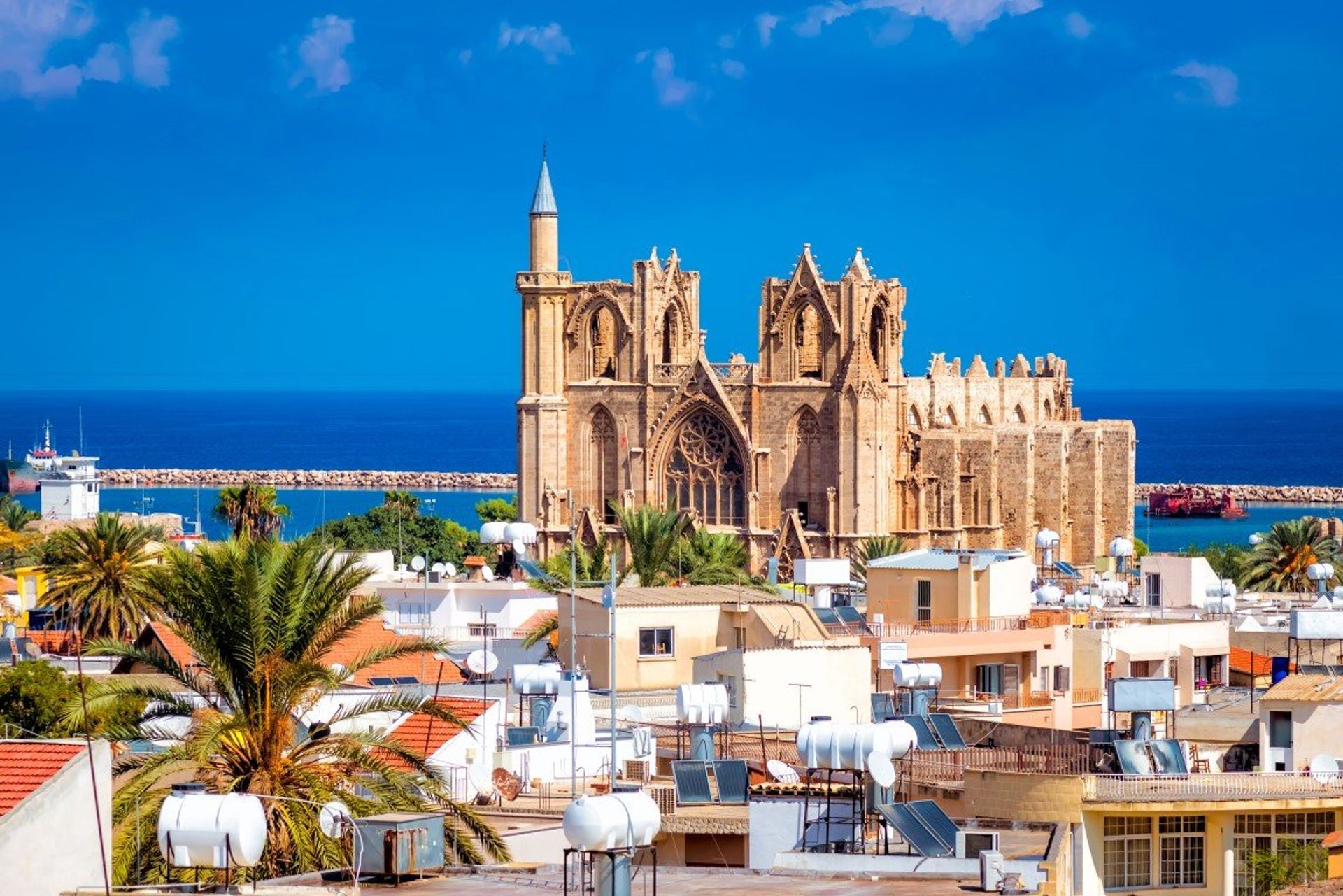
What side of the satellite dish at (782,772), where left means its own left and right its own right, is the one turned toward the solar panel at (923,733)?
left

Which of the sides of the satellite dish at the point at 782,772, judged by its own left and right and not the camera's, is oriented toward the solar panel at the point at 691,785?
right

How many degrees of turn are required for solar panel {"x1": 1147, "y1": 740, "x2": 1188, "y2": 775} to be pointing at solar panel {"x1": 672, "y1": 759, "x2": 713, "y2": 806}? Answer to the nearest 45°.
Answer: approximately 135° to its right
